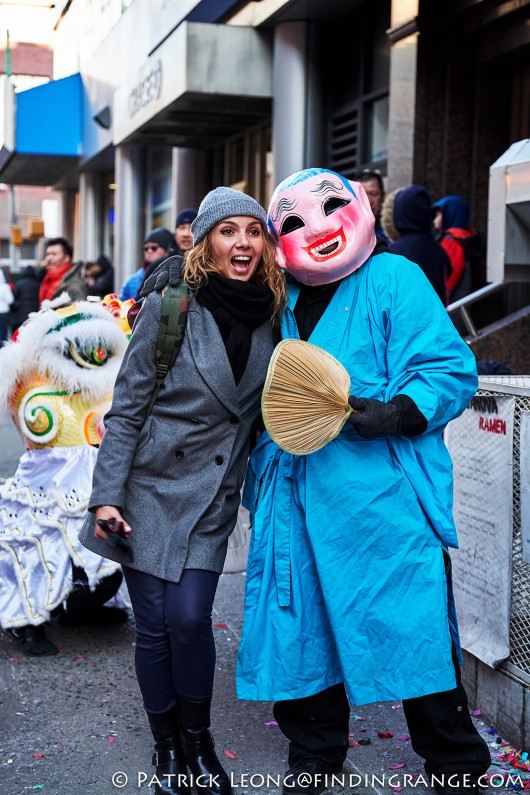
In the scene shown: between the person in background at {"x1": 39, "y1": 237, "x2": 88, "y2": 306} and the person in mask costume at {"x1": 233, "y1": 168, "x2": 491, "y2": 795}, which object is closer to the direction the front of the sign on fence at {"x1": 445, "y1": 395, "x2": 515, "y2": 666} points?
the person in mask costume

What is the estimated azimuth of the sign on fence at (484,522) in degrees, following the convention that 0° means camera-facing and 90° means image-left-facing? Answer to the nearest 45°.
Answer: approximately 45°

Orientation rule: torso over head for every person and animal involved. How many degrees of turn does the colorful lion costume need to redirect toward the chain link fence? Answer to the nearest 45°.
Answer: approximately 45° to its right

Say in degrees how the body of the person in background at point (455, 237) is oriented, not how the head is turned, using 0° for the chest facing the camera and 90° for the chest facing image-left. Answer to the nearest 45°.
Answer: approximately 90°

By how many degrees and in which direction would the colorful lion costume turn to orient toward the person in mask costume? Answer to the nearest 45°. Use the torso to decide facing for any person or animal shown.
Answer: approximately 45° to its right

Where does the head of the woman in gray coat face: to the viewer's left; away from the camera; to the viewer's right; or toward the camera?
toward the camera

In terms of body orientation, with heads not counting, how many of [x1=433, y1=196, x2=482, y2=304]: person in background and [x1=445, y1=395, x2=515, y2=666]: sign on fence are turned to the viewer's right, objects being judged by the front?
0

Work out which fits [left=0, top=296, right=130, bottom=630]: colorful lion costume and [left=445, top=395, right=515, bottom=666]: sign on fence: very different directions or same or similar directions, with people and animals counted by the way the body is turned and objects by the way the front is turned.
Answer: very different directions

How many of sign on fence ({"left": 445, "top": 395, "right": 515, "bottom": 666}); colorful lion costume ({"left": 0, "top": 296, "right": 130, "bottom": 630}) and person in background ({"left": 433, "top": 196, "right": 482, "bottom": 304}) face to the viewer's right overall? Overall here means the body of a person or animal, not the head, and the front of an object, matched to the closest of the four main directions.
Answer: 1

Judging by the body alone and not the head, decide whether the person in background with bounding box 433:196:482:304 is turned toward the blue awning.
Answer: no

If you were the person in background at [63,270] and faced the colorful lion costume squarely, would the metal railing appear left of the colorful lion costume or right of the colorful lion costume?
left

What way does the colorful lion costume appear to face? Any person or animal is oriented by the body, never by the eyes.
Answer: to the viewer's right

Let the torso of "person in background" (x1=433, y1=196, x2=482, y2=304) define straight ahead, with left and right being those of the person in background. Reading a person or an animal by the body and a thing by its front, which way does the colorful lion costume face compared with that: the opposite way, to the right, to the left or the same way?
the opposite way
